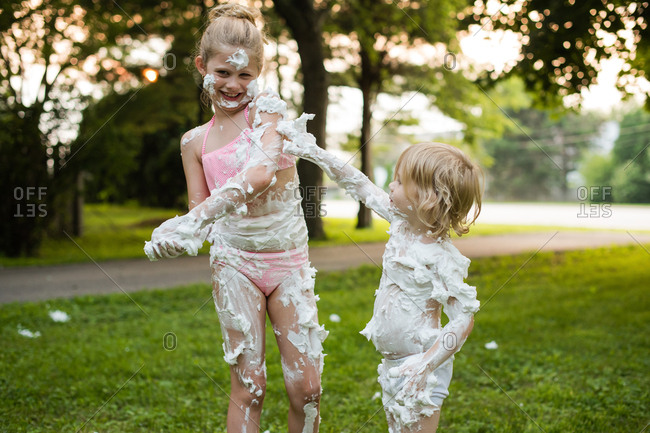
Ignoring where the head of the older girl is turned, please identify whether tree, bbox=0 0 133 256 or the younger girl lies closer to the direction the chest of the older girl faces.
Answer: the younger girl

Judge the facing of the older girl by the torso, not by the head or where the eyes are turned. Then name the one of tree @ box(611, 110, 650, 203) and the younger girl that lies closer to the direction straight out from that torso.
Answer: the younger girl

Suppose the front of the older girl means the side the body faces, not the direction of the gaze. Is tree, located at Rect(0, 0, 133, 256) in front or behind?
behind

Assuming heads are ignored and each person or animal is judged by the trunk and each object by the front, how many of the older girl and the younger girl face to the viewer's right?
0

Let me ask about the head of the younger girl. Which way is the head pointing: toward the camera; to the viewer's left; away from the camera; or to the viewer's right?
to the viewer's left

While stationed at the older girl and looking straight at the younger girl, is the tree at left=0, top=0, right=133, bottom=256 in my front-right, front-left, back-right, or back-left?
back-left

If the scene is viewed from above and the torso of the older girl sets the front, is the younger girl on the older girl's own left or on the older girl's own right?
on the older girl's own left

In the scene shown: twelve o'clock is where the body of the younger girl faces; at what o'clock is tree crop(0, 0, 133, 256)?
The tree is roughly at 3 o'clock from the younger girl.

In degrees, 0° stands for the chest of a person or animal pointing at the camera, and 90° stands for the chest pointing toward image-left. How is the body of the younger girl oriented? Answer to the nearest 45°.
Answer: approximately 45°

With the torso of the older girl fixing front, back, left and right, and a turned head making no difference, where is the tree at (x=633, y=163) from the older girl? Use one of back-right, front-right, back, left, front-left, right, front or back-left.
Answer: back-left

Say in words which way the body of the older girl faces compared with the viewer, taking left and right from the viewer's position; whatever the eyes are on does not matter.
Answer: facing the viewer
